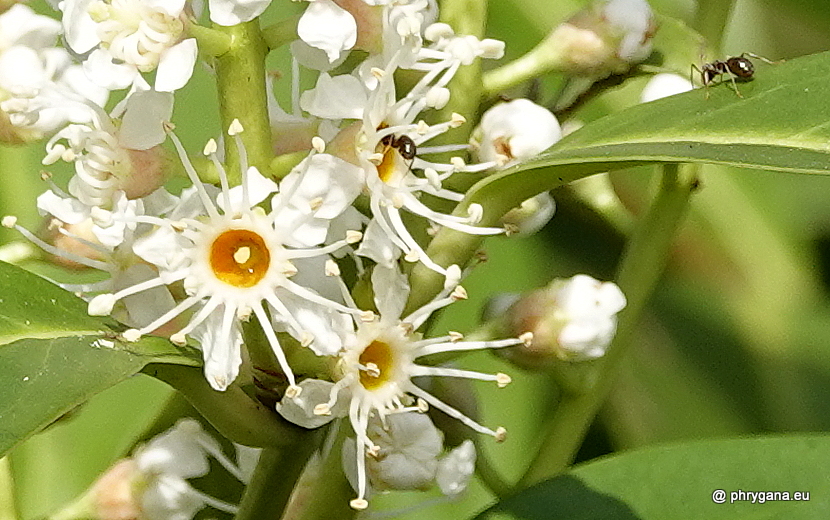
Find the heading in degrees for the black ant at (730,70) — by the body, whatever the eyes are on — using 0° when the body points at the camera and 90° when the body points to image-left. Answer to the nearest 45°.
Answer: approximately 90°

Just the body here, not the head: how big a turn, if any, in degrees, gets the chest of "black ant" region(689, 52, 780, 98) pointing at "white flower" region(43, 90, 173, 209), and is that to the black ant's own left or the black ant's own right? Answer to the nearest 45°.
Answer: approximately 45° to the black ant's own left

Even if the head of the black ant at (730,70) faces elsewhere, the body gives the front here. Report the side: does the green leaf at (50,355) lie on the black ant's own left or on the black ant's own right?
on the black ant's own left

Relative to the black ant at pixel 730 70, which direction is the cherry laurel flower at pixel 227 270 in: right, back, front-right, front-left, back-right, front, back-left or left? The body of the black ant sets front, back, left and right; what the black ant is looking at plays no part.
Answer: front-left

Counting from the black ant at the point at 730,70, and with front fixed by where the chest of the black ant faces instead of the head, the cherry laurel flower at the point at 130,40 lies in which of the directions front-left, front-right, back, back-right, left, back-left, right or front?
front-left
